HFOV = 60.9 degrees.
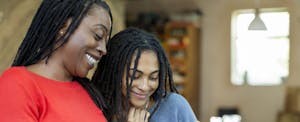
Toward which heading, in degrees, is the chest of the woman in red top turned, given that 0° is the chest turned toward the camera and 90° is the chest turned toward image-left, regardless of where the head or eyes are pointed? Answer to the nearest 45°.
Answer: approximately 315°

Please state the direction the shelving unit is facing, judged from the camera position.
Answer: facing the viewer and to the left of the viewer

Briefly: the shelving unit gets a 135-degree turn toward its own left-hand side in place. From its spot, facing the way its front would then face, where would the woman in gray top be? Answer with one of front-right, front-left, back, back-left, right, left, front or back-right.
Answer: right

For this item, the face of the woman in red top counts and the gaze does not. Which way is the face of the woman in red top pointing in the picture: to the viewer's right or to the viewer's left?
to the viewer's right

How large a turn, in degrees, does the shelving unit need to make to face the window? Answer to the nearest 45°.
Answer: approximately 135° to its left

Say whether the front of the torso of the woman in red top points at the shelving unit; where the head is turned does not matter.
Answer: no

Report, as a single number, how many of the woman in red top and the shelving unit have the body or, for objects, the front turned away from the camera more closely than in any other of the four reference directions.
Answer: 0
